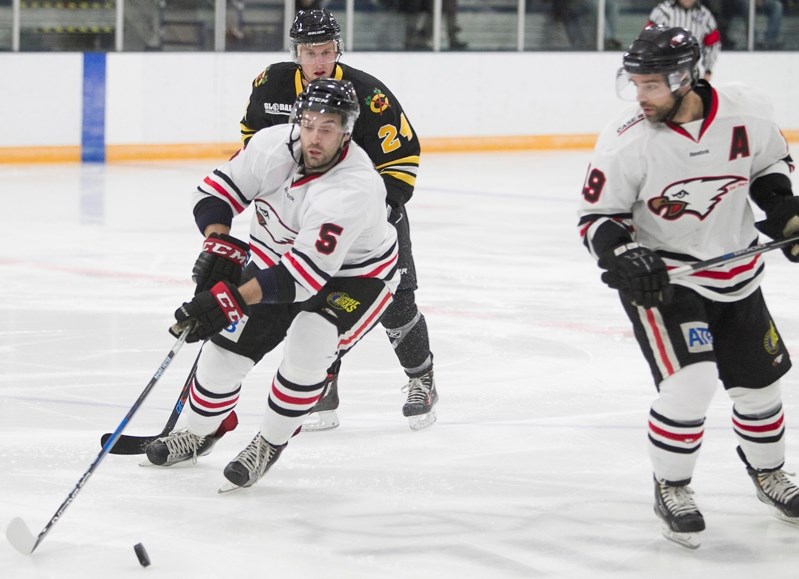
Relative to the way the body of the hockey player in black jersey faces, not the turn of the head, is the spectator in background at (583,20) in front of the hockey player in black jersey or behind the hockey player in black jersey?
behind

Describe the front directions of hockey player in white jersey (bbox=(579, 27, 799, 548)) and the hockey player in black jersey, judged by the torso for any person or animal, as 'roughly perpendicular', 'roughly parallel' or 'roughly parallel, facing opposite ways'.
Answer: roughly parallel

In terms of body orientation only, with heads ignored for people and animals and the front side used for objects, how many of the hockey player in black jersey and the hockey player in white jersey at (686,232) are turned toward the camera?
2

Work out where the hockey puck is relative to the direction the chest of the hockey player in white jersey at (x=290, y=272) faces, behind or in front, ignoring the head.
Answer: in front

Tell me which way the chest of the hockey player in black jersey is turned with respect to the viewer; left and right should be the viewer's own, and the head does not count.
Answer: facing the viewer

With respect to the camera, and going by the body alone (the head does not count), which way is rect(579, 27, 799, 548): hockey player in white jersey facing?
toward the camera

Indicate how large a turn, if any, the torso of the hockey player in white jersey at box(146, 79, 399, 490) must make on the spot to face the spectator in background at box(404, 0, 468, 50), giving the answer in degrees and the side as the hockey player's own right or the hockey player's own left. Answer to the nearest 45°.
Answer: approximately 135° to the hockey player's own right

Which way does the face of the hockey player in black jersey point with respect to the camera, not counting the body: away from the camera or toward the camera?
toward the camera

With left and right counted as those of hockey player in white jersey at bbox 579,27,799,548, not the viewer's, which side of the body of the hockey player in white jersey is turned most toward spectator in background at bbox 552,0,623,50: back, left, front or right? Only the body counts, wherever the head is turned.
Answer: back

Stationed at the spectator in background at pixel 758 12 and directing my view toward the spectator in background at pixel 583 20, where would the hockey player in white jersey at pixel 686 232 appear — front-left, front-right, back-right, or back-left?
front-left

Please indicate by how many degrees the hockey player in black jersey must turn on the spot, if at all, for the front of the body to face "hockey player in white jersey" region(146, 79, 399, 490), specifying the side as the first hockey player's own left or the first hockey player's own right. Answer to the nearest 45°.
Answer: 0° — they already face them

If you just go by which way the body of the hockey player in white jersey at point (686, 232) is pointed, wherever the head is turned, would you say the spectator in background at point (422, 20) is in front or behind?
behind

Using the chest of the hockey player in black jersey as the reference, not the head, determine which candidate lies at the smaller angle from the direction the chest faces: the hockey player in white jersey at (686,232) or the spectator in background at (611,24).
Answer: the hockey player in white jersey

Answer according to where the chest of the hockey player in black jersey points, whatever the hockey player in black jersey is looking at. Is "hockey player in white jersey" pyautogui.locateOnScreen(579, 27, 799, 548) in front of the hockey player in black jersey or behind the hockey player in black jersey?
in front

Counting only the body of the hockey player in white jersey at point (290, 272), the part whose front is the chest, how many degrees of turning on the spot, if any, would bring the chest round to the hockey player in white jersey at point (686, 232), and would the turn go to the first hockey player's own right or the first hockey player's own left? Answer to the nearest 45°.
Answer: approximately 90° to the first hockey player's own left

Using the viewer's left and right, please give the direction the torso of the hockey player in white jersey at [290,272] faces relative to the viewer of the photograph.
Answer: facing the viewer and to the left of the viewer

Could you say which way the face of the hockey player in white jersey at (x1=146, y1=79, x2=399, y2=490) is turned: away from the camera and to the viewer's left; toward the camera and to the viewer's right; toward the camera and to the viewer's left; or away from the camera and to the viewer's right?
toward the camera and to the viewer's left
